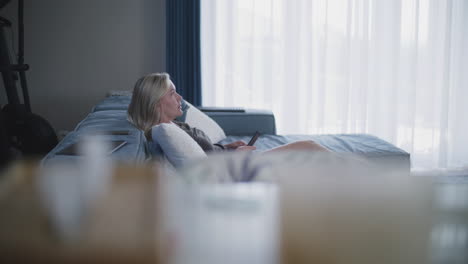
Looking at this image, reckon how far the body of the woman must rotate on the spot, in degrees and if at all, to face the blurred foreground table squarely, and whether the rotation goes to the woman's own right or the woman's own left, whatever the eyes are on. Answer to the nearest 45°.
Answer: approximately 90° to the woman's own right

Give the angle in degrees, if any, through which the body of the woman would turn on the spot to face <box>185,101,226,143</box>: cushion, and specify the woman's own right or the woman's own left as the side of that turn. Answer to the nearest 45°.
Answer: approximately 90° to the woman's own left

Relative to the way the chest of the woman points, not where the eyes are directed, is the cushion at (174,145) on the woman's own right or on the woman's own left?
on the woman's own right

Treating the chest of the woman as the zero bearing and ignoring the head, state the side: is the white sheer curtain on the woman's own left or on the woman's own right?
on the woman's own left

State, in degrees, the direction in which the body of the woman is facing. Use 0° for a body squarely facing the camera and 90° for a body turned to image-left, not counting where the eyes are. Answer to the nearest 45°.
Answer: approximately 270°

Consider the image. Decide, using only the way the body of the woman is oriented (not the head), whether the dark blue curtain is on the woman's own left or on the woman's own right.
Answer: on the woman's own left
